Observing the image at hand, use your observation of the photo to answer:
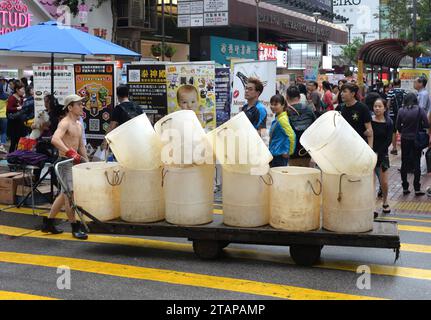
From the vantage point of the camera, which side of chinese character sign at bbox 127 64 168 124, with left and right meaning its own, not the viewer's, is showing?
front

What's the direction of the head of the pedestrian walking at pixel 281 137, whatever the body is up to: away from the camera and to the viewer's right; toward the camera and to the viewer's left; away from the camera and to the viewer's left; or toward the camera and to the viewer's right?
toward the camera and to the viewer's left

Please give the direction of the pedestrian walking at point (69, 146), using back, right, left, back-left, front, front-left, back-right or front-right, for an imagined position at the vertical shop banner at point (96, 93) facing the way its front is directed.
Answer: front

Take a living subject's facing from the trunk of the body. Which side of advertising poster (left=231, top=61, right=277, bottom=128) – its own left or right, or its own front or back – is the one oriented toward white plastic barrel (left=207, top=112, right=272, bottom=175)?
front

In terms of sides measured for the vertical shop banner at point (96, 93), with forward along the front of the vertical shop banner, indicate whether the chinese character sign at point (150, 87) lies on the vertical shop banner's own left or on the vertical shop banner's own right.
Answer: on the vertical shop banner's own left

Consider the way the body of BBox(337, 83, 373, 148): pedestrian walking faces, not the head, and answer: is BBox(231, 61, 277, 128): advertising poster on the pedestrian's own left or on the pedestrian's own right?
on the pedestrian's own right

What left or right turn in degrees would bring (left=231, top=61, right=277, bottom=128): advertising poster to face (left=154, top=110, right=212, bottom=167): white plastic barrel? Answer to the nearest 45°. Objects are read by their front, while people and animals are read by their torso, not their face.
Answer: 0° — it already faces it

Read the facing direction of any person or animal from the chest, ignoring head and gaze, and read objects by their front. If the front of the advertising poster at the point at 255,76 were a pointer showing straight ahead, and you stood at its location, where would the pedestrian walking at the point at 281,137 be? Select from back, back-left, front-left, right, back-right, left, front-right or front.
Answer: front

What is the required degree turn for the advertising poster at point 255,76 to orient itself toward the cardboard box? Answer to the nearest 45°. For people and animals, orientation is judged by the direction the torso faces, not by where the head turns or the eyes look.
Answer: approximately 45° to its right
